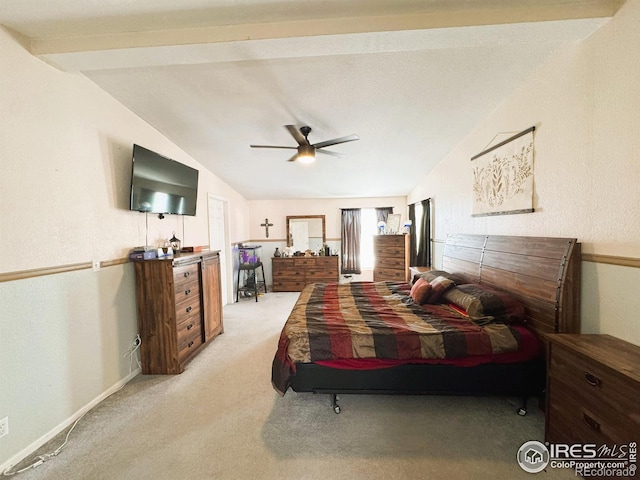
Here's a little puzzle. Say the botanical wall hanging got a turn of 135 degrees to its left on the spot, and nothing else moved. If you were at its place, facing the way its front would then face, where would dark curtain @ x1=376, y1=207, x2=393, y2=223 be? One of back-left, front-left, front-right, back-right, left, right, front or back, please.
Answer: back-left

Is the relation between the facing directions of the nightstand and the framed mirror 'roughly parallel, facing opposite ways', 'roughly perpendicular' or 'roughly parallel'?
roughly perpendicular

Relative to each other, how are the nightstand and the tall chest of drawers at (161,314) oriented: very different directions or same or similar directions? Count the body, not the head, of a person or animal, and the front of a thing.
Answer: very different directions

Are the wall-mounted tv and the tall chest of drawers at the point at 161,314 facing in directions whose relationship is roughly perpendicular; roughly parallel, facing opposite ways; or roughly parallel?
roughly parallel

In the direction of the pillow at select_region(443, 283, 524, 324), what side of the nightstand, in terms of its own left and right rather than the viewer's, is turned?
right

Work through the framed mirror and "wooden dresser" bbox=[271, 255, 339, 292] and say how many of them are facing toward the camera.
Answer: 2

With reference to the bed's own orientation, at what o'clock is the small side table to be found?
The small side table is roughly at 1 o'clock from the bed.

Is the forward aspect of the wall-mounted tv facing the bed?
yes

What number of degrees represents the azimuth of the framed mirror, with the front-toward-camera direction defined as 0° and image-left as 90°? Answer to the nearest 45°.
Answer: approximately 0°

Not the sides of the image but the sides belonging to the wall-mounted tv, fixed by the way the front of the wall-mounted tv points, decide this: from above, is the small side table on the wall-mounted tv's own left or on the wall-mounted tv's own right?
on the wall-mounted tv's own left

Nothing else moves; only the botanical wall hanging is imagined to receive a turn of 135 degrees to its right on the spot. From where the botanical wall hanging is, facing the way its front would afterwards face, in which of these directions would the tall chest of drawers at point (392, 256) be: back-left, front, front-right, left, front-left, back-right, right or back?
front-left

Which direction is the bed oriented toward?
to the viewer's left

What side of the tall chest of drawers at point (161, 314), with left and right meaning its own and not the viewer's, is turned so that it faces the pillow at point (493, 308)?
front

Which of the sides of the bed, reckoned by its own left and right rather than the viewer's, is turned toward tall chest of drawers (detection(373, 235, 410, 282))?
right

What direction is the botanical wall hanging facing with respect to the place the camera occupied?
facing the viewer and to the left of the viewer

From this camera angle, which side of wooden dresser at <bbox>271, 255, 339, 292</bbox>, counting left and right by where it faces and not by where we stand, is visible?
front

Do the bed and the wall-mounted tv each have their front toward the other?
yes

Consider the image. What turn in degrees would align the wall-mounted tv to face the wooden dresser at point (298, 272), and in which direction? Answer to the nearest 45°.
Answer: approximately 90° to its left

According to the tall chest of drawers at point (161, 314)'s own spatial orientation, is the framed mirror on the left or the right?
on its left
